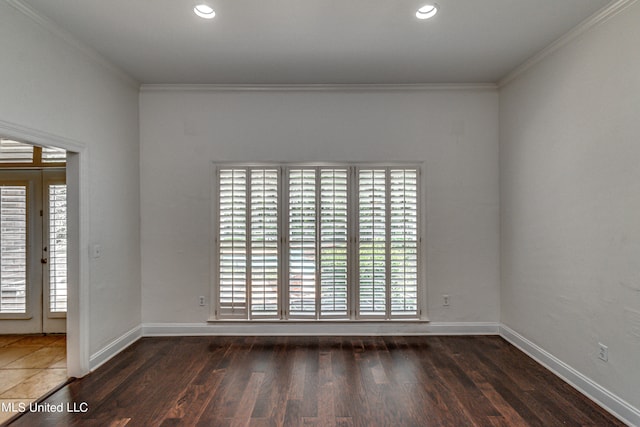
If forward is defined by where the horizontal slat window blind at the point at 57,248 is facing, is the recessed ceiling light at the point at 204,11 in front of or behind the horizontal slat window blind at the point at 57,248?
in front

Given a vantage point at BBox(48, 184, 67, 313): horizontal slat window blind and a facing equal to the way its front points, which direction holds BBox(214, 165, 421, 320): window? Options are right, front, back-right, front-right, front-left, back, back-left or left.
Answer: front-left

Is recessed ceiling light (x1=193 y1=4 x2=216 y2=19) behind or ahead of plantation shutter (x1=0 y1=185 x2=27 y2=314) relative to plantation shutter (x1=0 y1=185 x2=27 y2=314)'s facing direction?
ahead

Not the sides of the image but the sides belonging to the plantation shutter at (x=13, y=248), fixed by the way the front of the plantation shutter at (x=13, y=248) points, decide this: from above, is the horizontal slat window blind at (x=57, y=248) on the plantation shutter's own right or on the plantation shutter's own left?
on the plantation shutter's own left

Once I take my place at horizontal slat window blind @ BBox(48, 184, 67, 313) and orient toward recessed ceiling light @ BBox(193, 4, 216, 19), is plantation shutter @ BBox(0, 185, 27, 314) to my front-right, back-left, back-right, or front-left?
back-right

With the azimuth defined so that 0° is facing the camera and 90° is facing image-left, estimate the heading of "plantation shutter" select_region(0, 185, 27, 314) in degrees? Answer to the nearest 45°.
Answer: approximately 0°

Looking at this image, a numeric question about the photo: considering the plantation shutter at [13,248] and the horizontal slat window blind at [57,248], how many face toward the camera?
2

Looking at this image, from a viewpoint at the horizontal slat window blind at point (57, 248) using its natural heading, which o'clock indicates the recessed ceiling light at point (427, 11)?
The recessed ceiling light is roughly at 11 o'clock from the horizontal slat window blind.
